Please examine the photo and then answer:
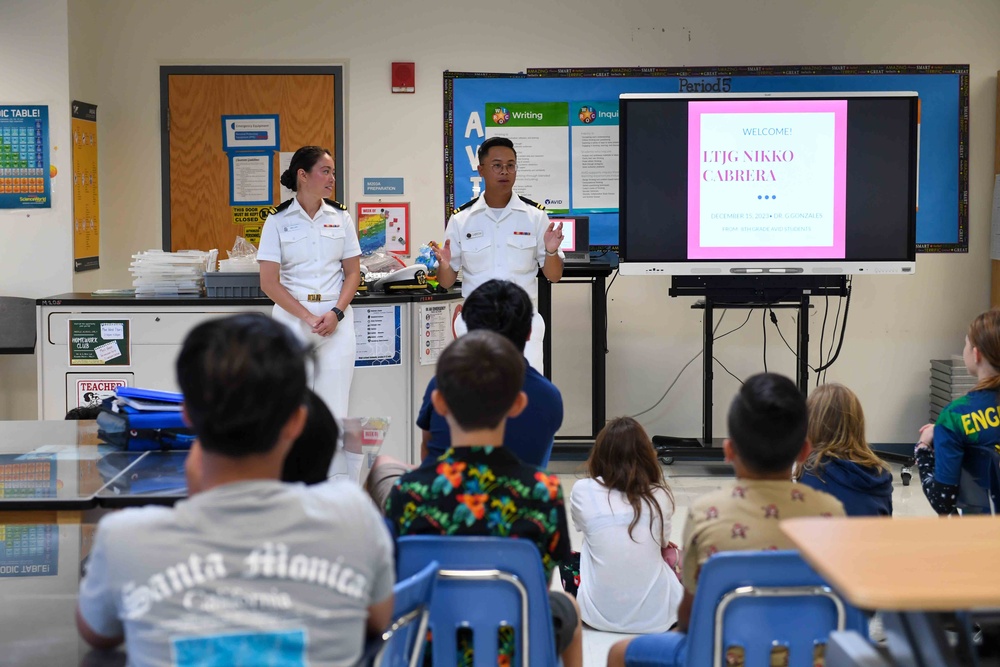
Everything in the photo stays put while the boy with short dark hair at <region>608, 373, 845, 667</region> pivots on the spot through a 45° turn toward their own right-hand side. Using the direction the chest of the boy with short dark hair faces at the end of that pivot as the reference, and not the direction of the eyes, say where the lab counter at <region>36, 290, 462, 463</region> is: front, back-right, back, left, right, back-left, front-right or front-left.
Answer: left

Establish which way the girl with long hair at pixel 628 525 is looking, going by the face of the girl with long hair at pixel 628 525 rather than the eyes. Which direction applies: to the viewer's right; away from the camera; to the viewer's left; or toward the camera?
away from the camera

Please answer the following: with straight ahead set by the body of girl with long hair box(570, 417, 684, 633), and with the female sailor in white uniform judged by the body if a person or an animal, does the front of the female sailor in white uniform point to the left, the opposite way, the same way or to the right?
the opposite way

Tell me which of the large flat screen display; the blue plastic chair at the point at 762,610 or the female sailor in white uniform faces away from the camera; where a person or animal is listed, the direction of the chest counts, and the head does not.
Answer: the blue plastic chair

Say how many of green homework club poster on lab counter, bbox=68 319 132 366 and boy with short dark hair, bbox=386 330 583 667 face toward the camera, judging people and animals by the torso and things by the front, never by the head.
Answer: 1

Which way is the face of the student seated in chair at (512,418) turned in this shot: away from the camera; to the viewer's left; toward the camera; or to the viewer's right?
away from the camera

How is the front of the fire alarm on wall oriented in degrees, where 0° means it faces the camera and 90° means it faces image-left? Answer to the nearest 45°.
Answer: approximately 0°

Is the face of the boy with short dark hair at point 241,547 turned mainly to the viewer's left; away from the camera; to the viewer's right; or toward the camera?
away from the camera

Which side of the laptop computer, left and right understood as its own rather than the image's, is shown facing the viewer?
front

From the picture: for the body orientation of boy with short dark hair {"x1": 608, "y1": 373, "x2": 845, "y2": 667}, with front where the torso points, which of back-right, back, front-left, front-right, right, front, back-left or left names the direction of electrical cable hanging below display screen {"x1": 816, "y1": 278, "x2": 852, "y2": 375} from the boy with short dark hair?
front

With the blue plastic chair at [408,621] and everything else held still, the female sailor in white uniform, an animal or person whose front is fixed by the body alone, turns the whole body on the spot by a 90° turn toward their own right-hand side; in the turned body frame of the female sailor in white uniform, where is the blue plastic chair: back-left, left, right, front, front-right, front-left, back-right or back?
left

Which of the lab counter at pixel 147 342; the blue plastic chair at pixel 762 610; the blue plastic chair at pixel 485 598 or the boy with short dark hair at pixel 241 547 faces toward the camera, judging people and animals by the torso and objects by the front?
the lab counter

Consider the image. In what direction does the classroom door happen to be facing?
toward the camera

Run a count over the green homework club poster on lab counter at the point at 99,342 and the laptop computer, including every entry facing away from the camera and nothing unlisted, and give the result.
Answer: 0

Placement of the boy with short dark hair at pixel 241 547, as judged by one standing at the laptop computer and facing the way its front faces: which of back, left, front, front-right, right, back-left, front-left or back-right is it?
front

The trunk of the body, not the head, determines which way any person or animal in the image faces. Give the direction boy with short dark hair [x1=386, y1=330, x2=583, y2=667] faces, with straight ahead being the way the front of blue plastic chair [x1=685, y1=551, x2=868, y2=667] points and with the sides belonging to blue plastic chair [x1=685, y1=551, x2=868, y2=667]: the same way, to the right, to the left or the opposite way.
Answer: the same way

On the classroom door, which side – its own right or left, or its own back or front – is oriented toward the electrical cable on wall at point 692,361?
left
